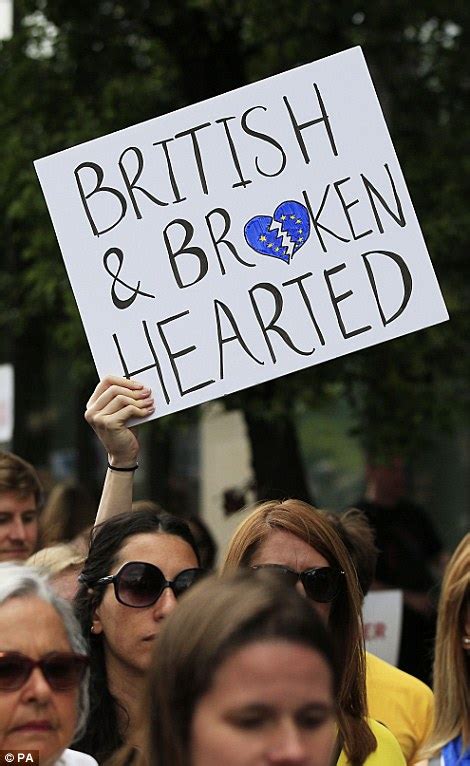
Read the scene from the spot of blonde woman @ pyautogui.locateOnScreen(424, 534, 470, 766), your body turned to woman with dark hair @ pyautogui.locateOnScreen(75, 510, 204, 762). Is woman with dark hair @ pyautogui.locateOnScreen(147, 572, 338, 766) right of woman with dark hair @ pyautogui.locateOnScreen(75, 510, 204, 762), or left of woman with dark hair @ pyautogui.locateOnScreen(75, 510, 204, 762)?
left

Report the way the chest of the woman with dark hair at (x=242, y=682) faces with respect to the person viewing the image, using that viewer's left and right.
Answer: facing the viewer and to the right of the viewer

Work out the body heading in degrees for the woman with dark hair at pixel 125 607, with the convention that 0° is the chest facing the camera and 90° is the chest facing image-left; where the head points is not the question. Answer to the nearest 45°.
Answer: approximately 315°

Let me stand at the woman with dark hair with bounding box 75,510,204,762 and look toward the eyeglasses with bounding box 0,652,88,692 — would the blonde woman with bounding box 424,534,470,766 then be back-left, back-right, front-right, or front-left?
back-left

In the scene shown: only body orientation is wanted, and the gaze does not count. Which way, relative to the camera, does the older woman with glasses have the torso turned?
toward the camera

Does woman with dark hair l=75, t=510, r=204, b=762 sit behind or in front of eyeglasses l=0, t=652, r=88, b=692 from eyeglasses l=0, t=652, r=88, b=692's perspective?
behind

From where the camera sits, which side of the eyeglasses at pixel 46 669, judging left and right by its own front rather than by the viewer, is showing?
front
